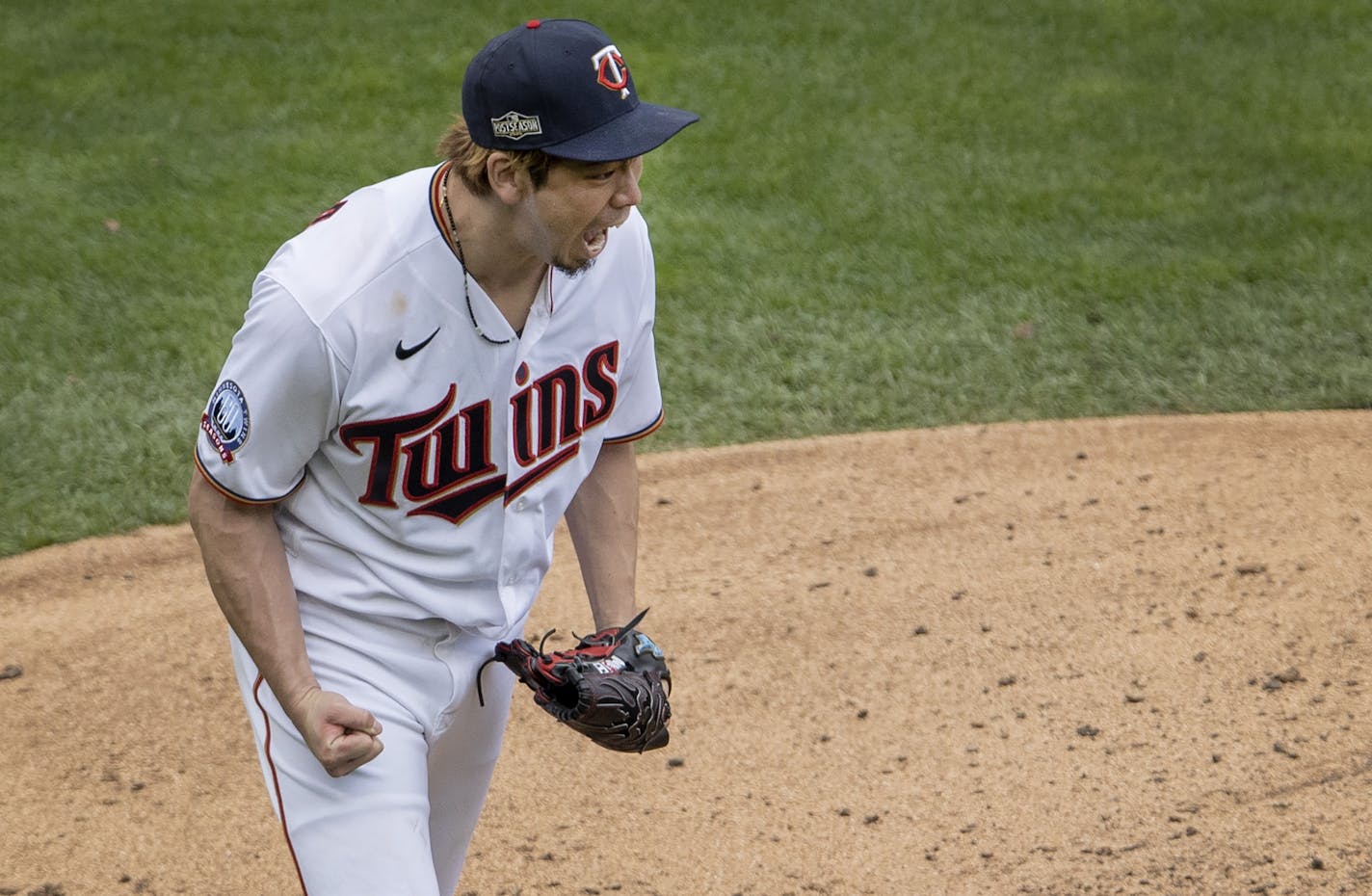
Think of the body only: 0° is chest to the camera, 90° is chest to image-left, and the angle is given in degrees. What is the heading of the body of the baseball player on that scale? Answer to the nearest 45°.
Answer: approximately 315°
